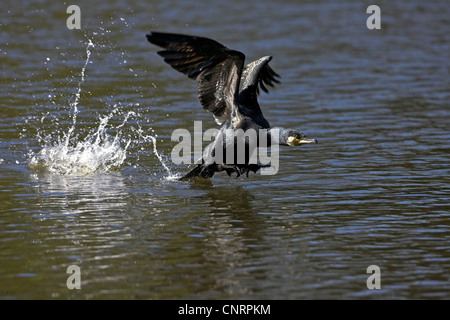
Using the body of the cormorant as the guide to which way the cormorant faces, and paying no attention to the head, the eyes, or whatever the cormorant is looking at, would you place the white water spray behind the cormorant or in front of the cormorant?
behind

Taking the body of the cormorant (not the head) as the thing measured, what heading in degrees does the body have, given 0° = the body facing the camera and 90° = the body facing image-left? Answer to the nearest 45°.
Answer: approximately 270°
